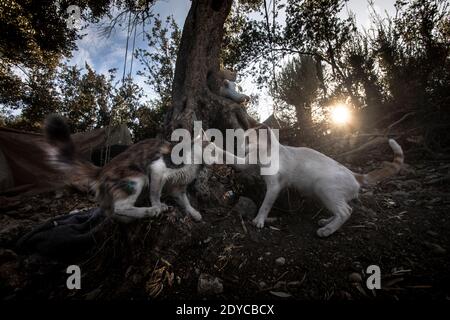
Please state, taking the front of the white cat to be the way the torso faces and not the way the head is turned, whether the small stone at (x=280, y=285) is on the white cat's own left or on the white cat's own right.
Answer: on the white cat's own left

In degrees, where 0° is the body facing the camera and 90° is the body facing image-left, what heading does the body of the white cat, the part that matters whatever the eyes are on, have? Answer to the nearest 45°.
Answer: approximately 90°

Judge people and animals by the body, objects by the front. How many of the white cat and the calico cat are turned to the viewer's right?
1

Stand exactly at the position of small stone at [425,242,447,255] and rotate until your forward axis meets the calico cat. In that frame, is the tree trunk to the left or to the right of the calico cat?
right

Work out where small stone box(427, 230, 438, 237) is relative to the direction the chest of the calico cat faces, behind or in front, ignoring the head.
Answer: in front

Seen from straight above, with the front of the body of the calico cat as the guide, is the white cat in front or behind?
in front

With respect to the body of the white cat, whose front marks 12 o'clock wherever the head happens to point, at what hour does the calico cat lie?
The calico cat is roughly at 11 o'clock from the white cat.

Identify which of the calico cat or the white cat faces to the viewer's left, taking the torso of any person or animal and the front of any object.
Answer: the white cat

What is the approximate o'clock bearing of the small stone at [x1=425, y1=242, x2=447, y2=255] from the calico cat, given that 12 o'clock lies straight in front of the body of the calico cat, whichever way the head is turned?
The small stone is roughly at 1 o'clock from the calico cat.

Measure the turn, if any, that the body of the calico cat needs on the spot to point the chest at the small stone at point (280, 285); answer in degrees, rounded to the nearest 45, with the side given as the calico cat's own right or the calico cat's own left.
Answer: approximately 45° to the calico cat's own right

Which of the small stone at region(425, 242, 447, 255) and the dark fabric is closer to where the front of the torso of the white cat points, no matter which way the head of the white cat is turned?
the dark fabric

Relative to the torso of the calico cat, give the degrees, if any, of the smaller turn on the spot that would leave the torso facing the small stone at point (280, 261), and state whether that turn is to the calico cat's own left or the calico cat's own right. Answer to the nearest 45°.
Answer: approximately 45° to the calico cat's own right

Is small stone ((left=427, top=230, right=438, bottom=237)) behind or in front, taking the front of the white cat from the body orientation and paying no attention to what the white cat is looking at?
behind

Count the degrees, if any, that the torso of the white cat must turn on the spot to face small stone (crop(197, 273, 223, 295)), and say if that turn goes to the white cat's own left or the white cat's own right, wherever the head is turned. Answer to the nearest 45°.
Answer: approximately 45° to the white cat's own left

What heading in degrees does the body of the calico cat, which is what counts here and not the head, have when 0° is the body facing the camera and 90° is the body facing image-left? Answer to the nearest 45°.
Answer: approximately 270°
